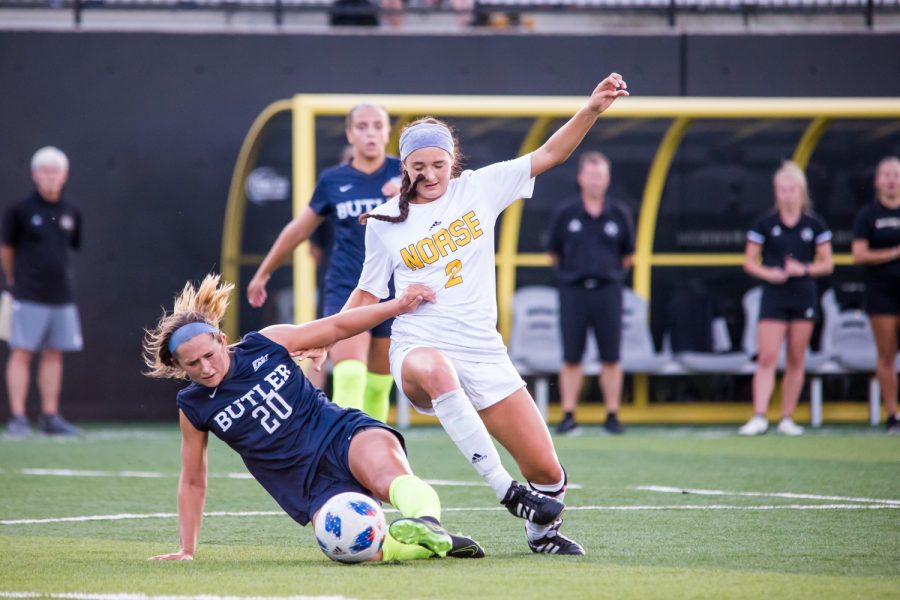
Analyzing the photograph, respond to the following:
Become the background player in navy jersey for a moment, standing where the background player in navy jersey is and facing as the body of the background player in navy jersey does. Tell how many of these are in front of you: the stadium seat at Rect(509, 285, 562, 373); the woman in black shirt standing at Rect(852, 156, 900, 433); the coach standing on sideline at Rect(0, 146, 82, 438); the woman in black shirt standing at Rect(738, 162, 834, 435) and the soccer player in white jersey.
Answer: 1

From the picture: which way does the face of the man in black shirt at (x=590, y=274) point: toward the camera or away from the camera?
toward the camera

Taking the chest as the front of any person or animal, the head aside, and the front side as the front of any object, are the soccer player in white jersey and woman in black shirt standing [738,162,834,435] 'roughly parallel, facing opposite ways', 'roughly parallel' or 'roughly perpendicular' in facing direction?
roughly parallel

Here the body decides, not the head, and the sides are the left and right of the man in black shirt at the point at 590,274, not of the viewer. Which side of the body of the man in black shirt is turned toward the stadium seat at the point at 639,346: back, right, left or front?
back

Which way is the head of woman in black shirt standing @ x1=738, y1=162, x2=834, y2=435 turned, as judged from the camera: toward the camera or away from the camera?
toward the camera

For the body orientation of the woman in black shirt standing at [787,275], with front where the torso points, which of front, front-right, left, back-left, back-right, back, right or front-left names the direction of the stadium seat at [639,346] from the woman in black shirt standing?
back-right

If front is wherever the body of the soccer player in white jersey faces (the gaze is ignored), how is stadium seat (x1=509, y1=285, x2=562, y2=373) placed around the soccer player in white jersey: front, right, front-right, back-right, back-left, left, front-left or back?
back

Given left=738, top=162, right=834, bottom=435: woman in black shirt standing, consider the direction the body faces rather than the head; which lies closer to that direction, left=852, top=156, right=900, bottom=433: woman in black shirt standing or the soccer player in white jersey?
the soccer player in white jersey

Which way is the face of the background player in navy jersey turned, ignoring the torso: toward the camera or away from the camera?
toward the camera

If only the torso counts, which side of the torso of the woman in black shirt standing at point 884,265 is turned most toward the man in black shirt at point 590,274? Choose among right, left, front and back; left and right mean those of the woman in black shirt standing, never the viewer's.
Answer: right

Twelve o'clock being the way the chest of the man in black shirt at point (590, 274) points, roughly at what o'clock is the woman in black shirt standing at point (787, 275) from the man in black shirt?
The woman in black shirt standing is roughly at 9 o'clock from the man in black shirt.

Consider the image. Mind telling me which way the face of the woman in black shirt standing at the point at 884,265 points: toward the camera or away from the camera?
toward the camera

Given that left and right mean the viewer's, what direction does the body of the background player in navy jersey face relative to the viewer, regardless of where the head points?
facing the viewer

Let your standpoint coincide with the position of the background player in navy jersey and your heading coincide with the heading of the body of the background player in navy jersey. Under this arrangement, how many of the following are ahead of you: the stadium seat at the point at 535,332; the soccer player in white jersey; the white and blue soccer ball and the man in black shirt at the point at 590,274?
2

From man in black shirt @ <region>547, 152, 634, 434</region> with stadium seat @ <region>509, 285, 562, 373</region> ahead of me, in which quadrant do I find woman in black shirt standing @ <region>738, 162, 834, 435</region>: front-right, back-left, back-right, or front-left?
back-right

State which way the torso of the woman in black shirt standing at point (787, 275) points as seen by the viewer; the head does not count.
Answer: toward the camera

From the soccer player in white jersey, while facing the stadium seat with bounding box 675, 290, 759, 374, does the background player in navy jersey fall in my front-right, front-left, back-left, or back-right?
front-left

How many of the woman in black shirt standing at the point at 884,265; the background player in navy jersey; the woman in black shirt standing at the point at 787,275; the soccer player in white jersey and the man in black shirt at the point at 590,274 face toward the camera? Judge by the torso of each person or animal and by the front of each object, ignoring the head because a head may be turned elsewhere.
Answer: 5
